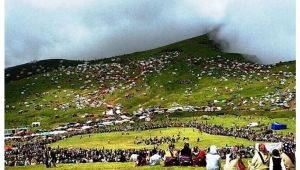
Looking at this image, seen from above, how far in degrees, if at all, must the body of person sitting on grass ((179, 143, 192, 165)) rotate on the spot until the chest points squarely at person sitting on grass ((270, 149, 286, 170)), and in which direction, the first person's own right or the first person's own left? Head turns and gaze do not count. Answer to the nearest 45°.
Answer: approximately 135° to the first person's own right

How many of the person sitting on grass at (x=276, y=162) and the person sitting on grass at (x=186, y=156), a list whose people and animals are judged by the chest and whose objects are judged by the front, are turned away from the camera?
2

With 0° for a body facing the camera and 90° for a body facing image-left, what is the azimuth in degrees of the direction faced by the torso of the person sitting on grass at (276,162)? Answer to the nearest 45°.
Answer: approximately 180°

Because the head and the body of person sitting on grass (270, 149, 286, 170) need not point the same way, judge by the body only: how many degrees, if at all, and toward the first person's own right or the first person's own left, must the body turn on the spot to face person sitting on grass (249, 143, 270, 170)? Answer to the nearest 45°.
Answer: approximately 45° to the first person's own left

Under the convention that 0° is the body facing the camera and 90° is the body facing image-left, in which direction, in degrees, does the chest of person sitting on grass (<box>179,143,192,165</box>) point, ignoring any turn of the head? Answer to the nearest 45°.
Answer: approximately 180°

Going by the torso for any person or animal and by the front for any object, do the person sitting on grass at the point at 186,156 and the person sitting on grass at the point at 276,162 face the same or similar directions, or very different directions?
same or similar directions
